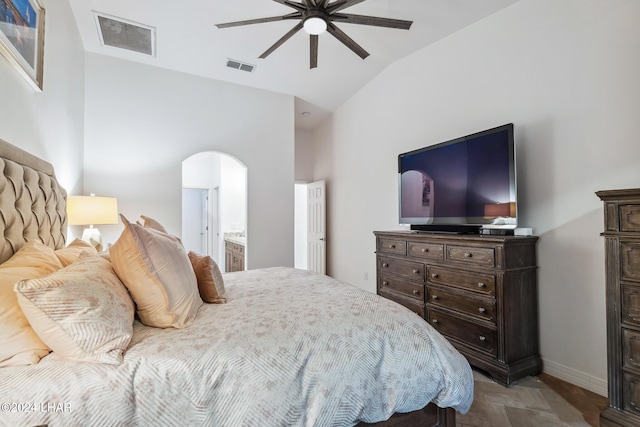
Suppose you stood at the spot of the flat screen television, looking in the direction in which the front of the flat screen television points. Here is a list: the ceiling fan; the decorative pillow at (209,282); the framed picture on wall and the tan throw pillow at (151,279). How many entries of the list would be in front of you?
4

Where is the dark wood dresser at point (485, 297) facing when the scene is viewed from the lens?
facing the viewer and to the left of the viewer

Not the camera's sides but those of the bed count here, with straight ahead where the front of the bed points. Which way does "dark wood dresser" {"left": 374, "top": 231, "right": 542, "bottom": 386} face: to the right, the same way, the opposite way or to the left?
the opposite way

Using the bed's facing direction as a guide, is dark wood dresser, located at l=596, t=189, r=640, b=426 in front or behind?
in front

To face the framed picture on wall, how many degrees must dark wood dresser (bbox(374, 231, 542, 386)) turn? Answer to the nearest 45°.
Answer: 0° — it already faces it

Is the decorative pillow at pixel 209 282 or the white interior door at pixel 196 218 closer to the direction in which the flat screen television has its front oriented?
the decorative pillow

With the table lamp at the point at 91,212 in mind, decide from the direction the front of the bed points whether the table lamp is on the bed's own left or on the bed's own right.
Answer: on the bed's own left

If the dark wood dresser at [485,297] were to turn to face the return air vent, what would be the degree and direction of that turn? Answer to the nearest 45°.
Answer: approximately 45° to its right

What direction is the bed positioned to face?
to the viewer's right

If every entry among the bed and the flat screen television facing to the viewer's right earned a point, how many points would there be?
1

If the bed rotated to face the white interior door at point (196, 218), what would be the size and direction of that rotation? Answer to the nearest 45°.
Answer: approximately 90° to its left

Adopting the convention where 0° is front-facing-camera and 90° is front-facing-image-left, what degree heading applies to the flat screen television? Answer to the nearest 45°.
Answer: approximately 45°

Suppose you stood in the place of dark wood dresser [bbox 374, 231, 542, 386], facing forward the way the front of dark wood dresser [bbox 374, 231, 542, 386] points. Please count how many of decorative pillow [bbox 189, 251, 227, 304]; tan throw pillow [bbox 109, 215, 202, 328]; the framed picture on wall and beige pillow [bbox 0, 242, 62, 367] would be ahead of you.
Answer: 4

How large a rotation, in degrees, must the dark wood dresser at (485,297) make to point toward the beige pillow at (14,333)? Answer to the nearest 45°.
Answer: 0° — it already faces it

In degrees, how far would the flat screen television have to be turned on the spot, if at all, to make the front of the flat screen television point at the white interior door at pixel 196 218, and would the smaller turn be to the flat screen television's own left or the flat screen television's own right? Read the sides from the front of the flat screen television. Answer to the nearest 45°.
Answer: approximately 45° to the flat screen television's own right

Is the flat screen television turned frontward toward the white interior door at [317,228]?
no
